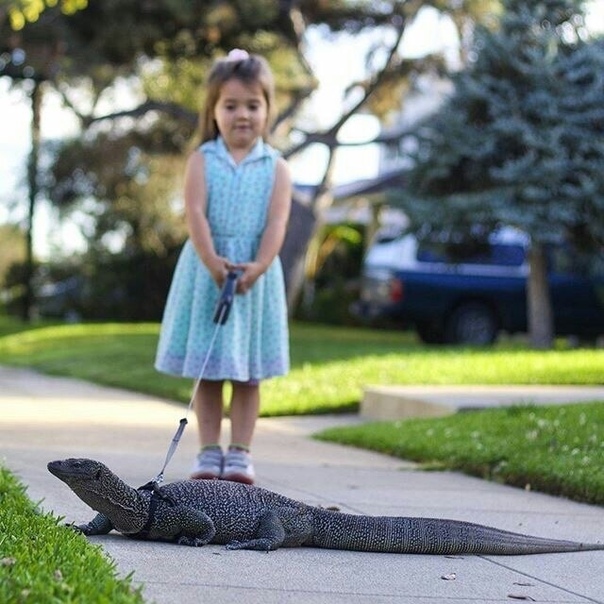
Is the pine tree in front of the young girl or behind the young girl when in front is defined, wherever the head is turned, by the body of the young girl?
behind

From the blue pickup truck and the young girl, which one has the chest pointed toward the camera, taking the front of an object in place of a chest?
the young girl

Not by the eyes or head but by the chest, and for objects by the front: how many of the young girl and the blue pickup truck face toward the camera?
1

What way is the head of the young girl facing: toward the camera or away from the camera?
toward the camera

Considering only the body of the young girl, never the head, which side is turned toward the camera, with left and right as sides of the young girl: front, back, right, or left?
front

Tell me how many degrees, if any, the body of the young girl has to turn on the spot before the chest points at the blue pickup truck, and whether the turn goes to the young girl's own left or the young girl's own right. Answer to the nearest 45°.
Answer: approximately 180°

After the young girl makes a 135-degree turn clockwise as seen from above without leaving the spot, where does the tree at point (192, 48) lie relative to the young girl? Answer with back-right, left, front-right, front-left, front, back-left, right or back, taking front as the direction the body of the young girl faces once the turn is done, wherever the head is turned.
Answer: front-right
